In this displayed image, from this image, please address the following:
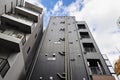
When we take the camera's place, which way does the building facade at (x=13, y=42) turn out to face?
facing the viewer and to the right of the viewer

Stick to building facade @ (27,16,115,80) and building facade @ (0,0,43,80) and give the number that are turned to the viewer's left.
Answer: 0

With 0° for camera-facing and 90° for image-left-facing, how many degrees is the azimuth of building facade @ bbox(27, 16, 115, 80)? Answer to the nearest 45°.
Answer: approximately 0°

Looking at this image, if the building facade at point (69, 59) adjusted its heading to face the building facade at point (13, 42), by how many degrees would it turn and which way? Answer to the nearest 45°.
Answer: approximately 45° to its right
